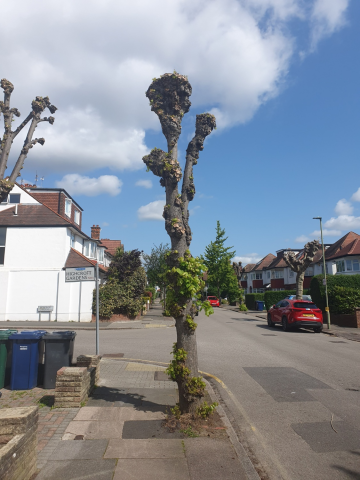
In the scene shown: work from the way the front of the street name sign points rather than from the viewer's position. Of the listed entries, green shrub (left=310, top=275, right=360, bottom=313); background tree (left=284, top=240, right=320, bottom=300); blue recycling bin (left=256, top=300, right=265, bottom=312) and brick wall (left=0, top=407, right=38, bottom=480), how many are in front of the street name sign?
1

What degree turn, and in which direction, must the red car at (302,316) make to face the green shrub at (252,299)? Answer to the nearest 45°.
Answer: approximately 45° to its right

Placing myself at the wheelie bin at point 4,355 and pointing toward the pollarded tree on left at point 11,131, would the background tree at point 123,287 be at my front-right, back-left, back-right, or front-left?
front-right

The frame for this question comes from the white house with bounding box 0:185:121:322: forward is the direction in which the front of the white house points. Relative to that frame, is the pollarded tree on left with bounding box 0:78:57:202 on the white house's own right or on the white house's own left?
on the white house's own right

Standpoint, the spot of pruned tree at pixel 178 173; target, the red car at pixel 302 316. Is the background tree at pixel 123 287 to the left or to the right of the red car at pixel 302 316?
left

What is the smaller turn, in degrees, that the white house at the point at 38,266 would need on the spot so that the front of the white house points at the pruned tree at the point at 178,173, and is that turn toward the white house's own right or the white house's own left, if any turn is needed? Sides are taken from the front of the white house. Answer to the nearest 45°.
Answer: approximately 90° to the white house's own right

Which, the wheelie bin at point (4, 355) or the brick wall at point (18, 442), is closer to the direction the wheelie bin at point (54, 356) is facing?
the brick wall

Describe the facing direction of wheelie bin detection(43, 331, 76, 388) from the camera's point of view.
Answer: facing the viewer

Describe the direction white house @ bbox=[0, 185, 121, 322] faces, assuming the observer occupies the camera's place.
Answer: facing to the right of the viewer

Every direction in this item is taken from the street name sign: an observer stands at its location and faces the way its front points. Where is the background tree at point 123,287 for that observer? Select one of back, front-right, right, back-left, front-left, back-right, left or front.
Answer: back

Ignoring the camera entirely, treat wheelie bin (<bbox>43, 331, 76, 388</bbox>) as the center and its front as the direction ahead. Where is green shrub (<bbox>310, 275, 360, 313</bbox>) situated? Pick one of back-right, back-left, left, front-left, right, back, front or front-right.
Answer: back-left

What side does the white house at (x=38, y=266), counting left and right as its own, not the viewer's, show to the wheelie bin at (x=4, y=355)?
right

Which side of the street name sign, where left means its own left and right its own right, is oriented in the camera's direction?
front

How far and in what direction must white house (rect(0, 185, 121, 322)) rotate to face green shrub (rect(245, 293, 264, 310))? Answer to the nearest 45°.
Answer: approximately 45° to its left
